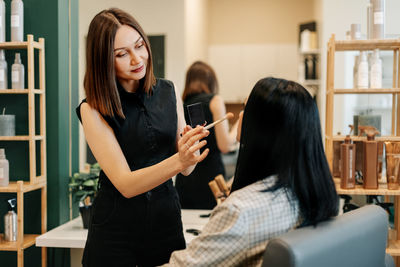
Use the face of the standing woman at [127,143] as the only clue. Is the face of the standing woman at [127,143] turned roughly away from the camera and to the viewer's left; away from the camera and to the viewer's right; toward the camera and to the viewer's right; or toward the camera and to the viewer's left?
toward the camera and to the viewer's right

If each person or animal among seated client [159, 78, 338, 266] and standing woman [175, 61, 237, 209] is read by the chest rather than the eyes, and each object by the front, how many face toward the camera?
0

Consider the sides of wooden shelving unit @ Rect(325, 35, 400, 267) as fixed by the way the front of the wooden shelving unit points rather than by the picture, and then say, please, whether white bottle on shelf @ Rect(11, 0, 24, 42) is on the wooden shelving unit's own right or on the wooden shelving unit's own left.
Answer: on the wooden shelving unit's own right

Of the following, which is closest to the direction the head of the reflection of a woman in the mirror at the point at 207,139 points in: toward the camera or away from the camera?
away from the camera

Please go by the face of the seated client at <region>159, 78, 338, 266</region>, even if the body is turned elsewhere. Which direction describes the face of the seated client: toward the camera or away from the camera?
away from the camera

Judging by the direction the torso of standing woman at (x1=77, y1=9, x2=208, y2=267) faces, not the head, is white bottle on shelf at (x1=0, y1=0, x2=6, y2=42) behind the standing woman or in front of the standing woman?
behind
